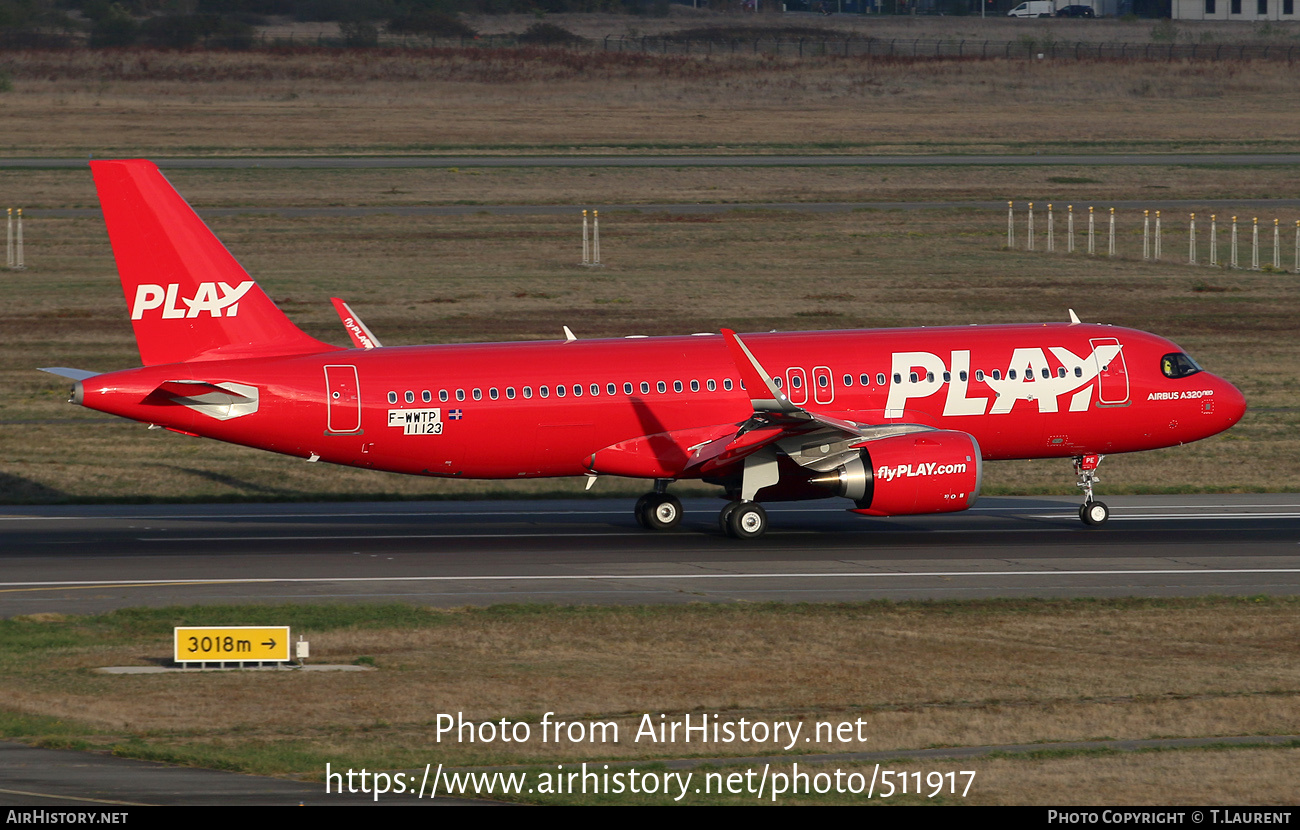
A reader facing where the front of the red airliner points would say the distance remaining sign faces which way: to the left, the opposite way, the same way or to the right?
to the right

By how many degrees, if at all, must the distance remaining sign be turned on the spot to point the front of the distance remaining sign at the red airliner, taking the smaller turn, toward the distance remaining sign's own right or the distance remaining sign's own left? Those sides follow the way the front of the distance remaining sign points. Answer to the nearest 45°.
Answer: approximately 135° to the distance remaining sign's own left

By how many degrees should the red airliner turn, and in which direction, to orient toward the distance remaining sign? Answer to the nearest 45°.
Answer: approximately 135° to its right

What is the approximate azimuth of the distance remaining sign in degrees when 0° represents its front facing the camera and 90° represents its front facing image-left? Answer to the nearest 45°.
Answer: approximately 0°

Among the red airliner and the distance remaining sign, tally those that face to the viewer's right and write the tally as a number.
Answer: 1

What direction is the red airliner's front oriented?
to the viewer's right
